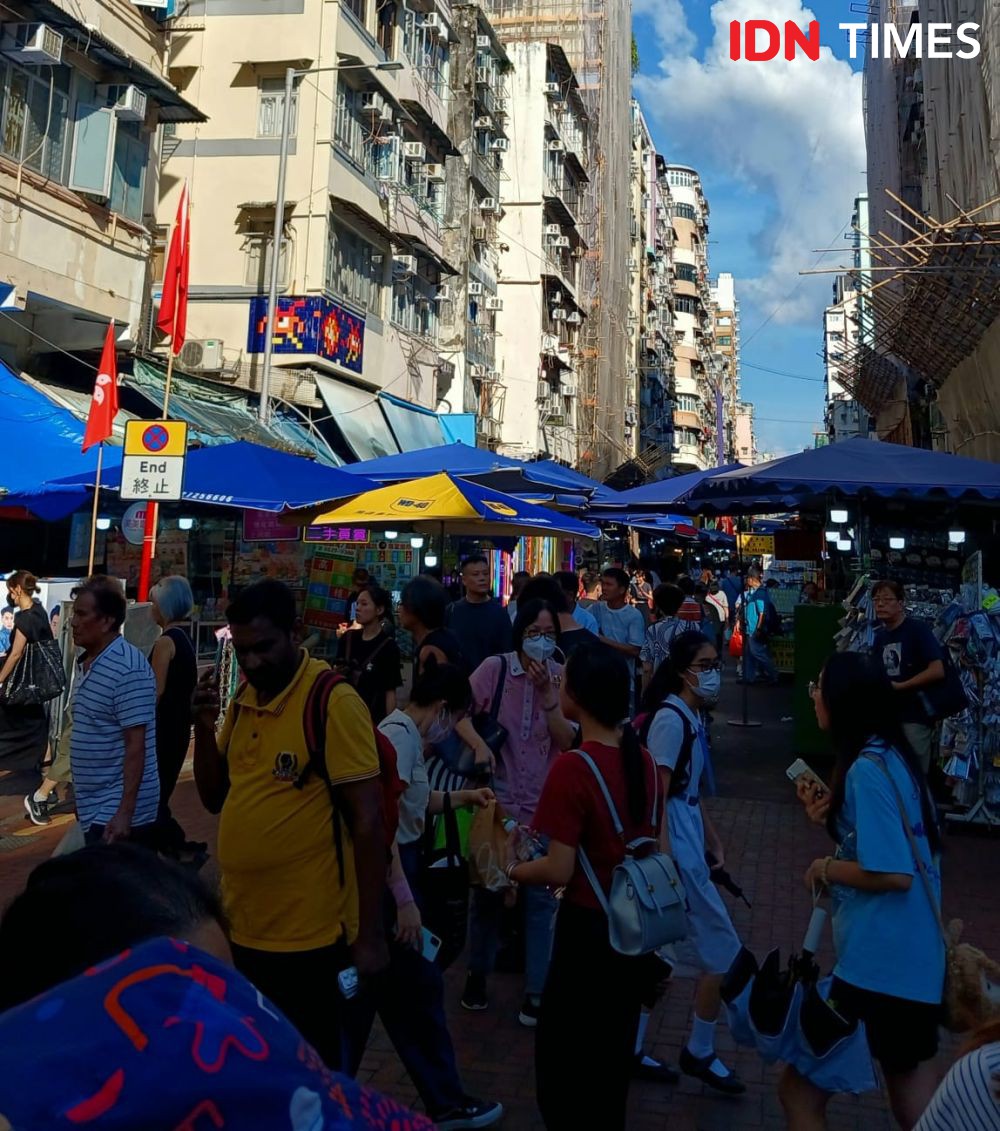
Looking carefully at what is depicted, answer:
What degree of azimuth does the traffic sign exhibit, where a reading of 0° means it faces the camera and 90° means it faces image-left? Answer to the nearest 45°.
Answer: approximately 0°

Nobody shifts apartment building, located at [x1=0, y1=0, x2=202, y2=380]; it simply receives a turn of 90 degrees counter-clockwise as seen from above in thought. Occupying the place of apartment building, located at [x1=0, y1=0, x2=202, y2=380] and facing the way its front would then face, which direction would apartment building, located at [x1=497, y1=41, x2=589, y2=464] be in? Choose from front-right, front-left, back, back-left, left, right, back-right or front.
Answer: front

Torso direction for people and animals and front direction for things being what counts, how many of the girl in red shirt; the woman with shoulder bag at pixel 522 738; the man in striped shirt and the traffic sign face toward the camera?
2

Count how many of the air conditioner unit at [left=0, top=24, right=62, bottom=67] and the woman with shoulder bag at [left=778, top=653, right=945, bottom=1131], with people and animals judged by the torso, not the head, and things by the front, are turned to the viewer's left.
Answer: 1

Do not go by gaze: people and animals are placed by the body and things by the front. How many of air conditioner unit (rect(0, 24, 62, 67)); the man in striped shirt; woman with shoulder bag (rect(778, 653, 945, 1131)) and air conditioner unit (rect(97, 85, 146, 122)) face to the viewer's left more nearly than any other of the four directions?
2

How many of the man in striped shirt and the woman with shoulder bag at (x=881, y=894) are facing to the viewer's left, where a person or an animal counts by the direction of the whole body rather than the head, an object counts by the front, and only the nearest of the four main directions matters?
2

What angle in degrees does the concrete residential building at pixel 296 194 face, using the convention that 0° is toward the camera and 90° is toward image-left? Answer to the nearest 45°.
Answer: approximately 315°

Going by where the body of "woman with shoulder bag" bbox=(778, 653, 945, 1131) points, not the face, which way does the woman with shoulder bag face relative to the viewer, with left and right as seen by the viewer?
facing to the left of the viewer

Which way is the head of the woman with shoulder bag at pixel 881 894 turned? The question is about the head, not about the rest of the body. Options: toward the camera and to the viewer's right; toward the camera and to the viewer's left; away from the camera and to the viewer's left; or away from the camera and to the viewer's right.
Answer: away from the camera and to the viewer's left

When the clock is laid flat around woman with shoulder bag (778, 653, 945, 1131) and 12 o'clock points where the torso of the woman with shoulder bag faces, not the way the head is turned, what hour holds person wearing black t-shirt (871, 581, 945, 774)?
The person wearing black t-shirt is roughly at 3 o'clock from the woman with shoulder bag.

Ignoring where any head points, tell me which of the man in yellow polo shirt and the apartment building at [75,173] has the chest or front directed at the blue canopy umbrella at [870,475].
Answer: the apartment building
